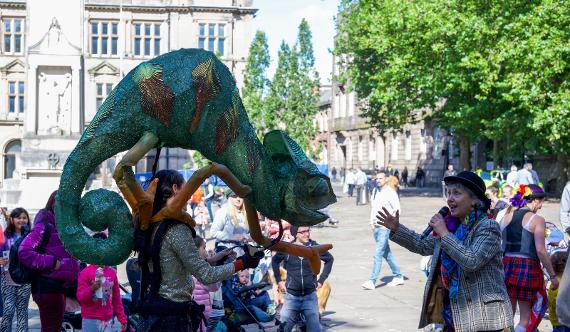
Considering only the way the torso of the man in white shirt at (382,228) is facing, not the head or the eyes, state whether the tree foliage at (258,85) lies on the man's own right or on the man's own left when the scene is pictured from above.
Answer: on the man's own right

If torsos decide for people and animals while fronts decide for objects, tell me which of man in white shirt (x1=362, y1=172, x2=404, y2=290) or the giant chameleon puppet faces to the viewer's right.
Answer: the giant chameleon puppet

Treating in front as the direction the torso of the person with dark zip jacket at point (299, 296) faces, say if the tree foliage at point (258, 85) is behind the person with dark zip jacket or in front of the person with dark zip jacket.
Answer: behind

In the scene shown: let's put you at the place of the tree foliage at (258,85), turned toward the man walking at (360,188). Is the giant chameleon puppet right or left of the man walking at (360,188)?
right

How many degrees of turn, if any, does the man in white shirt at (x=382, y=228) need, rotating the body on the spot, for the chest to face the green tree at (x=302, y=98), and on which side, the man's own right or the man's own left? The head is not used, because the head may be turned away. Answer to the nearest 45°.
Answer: approximately 135° to the man's own right

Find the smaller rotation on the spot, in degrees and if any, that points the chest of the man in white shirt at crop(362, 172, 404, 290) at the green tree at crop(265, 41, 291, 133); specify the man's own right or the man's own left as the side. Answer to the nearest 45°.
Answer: approximately 135° to the man's own right

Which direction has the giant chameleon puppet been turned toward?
to the viewer's right

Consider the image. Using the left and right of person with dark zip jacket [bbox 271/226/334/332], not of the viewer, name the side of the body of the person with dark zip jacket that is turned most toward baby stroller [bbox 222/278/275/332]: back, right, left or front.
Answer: right

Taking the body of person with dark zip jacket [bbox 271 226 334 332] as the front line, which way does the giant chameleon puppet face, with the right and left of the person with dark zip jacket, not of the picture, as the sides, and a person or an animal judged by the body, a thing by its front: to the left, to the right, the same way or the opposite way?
to the left

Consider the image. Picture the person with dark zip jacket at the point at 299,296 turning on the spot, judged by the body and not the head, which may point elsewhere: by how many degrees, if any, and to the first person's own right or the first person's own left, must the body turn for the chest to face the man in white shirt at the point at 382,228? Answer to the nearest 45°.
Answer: approximately 180°

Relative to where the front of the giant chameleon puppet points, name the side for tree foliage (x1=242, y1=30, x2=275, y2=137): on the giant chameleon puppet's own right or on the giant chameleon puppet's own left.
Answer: on the giant chameleon puppet's own left

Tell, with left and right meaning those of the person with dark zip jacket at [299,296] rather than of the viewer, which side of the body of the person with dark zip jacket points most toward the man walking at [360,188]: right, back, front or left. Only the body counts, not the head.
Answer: back

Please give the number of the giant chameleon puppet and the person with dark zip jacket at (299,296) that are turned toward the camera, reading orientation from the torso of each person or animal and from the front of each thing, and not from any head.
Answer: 1
